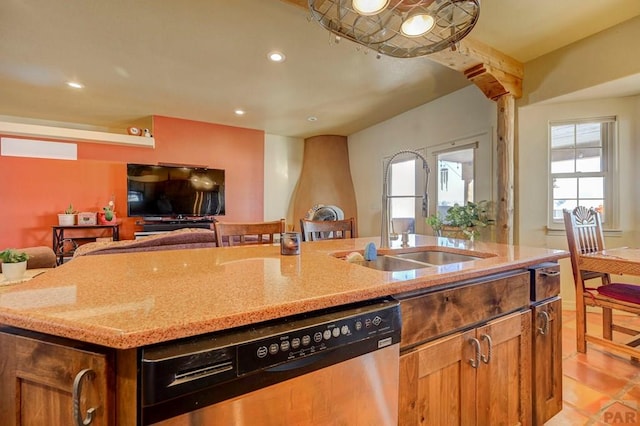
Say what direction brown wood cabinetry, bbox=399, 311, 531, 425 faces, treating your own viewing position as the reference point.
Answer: facing the viewer and to the right of the viewer

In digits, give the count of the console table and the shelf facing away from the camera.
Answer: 0

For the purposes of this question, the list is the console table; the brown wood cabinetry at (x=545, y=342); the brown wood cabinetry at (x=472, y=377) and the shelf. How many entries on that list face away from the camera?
0

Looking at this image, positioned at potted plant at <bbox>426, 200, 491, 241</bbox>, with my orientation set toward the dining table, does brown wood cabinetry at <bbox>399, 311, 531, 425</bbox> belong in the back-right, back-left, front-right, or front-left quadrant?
front-right

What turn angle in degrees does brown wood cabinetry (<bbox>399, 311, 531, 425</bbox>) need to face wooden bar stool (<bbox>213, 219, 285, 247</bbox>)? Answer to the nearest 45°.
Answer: approximately 135° to its right

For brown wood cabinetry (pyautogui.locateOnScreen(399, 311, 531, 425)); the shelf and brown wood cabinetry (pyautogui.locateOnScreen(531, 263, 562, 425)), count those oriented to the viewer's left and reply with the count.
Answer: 0

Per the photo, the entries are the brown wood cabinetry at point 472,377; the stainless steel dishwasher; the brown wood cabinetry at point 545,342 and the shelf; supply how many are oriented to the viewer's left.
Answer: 0

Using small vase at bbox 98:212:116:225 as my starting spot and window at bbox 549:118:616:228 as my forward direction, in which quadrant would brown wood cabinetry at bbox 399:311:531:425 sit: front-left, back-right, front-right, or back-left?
front-right

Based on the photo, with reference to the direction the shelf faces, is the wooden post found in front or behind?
in front

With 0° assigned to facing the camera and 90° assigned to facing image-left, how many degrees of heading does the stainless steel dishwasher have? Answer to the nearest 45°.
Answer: approximately 315°

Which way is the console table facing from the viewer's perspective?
toward the camera

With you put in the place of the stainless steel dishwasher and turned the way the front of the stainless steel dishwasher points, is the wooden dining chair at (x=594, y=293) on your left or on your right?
on your left

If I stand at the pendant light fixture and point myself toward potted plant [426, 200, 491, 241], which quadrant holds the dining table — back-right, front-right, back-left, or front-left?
front-right
